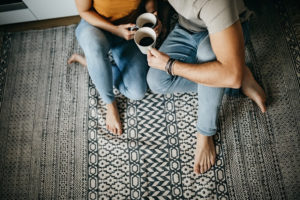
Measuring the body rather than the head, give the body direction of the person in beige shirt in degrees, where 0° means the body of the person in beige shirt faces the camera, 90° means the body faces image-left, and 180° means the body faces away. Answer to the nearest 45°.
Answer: approximately 45°
